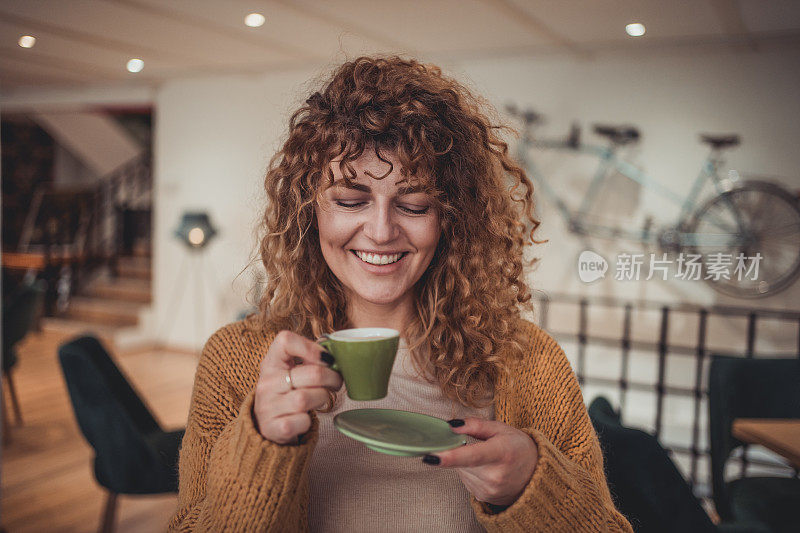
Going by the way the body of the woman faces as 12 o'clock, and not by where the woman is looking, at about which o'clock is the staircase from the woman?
The staircase is roughly at 5 o'clock from the woman.

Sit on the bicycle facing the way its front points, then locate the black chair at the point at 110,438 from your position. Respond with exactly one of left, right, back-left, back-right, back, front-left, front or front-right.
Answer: front-left

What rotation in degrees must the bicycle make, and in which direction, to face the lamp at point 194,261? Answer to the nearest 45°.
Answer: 0° — it already faces it

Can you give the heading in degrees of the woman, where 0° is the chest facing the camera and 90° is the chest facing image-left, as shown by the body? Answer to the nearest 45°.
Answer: approximately 0°

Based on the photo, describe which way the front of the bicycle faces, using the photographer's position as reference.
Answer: facing to the left of the viewer

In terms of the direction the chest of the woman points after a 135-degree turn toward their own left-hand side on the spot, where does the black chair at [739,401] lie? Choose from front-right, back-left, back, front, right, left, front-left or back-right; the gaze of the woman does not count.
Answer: front

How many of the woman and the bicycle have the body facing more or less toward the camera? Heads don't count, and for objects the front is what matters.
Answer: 1

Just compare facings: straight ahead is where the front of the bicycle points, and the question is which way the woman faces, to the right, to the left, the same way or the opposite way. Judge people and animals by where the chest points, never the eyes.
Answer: to the left
